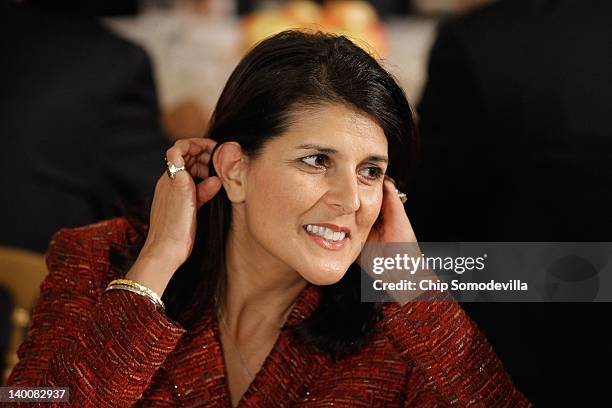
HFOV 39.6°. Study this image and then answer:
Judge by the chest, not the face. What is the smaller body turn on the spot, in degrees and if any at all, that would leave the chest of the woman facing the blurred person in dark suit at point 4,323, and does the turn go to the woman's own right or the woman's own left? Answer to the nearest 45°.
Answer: approximately 135° to the woman's own right

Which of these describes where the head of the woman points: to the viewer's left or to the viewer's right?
to the viewer's right

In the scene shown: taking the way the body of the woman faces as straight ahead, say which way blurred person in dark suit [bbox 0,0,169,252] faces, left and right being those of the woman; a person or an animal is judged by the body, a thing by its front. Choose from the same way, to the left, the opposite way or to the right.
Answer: the opposite way

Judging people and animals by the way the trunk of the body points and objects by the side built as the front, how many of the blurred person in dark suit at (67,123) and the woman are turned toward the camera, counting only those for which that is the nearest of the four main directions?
1

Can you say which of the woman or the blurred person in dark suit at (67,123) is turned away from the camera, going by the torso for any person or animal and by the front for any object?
the blurred person in dark suit

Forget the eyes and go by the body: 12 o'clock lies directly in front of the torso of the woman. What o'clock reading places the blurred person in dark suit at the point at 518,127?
The blurred person in dark suit is roughly at 8 o'clock from the woman.

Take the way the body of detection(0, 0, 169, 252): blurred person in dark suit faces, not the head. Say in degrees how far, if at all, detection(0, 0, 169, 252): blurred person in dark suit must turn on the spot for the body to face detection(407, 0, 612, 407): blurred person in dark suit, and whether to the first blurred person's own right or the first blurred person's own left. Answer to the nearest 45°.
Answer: approximately 135° to the first blurred person's own right

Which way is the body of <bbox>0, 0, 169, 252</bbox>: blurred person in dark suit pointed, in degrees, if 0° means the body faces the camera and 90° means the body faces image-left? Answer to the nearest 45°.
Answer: approximately 180°

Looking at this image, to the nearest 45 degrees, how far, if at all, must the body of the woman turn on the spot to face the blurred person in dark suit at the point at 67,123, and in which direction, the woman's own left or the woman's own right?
approximately 135° to the woman's own right
